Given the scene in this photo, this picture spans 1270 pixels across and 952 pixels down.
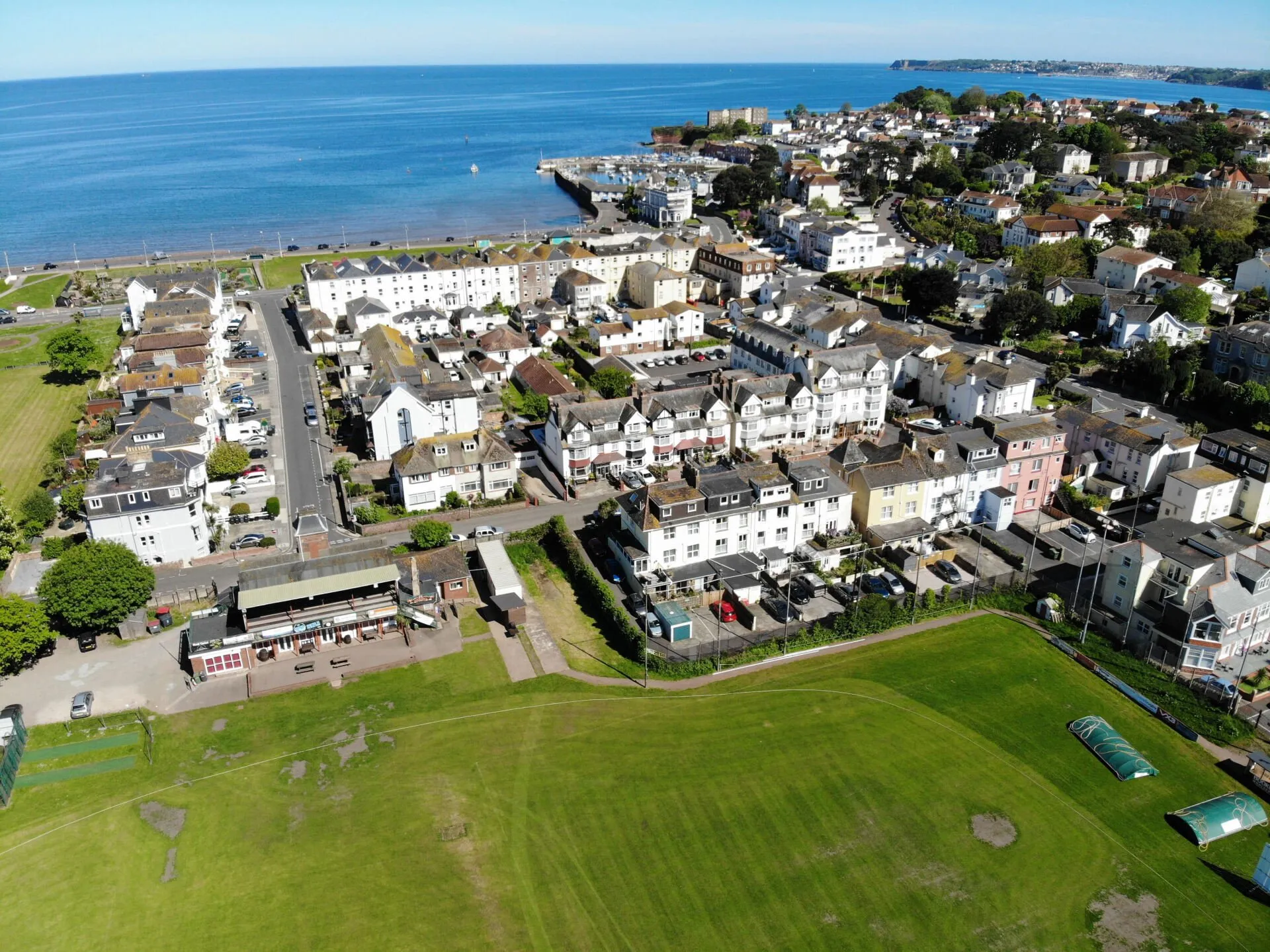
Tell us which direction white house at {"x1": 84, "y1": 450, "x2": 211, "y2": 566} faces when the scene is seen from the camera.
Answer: facing to the right of the viewer

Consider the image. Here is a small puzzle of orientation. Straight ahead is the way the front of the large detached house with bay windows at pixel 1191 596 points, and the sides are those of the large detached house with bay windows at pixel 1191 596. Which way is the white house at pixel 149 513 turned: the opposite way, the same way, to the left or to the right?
to the left

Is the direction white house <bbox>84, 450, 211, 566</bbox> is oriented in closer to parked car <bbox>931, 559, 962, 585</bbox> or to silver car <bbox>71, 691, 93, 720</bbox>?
the parked car

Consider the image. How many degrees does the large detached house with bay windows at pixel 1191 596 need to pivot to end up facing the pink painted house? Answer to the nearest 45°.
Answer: approximately 180°

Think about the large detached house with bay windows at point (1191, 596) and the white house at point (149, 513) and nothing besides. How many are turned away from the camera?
0

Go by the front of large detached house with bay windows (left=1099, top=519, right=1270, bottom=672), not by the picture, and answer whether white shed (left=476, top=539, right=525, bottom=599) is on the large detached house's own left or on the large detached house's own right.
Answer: on the large detached house's own right

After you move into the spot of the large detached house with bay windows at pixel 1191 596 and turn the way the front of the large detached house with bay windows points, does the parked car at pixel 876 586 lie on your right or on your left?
on your right

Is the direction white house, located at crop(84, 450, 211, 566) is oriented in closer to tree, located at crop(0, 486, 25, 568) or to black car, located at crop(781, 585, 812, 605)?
the black car

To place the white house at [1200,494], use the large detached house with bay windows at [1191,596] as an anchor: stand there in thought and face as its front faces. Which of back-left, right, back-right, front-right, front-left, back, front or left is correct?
back-left

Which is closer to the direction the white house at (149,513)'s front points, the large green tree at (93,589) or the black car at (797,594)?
the black car
